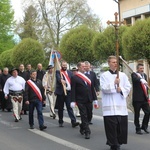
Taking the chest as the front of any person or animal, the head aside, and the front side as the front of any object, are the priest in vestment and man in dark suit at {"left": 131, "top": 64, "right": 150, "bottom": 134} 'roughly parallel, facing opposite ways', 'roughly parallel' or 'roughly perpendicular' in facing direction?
roughly parallel

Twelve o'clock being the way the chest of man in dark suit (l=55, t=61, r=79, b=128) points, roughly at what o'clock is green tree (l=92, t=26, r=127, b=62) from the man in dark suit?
The green tree is roughly at 8 o'clock from the man in dark suit.

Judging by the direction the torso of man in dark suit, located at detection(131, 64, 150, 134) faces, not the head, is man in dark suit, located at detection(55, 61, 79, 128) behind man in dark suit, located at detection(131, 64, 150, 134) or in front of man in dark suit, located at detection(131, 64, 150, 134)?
behind

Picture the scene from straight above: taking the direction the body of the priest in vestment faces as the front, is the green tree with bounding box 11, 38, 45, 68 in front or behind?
behind

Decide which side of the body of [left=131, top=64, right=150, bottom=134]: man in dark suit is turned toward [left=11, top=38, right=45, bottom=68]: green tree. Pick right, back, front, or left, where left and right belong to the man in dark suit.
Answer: back

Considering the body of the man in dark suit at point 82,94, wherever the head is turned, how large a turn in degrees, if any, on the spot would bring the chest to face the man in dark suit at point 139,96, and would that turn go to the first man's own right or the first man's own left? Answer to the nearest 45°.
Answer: approximately 45° to the first man's own left

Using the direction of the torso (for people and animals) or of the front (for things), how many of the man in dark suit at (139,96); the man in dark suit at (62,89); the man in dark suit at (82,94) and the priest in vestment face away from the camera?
0

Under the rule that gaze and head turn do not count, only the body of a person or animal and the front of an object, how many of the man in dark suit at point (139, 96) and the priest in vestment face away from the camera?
0

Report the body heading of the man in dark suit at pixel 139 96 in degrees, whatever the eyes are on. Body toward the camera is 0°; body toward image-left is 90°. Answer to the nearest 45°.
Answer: approximately 315°

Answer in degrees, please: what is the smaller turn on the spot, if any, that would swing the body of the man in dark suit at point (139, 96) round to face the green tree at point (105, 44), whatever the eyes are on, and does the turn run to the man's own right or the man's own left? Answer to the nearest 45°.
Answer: approximately 135° to the man's own left

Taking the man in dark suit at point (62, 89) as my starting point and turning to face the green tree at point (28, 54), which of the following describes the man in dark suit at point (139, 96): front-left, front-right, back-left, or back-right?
back-right

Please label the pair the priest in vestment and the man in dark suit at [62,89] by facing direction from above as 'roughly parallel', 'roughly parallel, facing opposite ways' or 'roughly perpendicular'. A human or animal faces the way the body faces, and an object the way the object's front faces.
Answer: roughly parallel

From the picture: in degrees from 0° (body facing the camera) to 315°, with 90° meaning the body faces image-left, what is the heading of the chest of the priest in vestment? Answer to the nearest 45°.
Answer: approximately 315°

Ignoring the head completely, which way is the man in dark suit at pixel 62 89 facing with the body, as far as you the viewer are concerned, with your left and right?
facing the viewer and to the right of the viewer

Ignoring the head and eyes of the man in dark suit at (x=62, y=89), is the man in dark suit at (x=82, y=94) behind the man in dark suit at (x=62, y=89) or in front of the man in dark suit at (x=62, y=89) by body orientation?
in front

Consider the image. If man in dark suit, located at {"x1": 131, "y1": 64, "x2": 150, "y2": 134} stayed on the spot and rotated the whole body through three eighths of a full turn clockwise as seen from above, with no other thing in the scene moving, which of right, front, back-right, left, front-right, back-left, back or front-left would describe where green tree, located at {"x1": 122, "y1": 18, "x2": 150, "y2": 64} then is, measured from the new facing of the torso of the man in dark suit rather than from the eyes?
right

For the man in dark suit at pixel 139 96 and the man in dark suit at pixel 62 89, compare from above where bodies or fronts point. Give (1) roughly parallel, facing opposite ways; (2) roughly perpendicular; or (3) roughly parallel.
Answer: roughly parallel

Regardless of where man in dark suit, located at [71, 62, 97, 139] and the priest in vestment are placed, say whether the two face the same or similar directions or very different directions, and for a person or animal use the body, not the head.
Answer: same or similar directions

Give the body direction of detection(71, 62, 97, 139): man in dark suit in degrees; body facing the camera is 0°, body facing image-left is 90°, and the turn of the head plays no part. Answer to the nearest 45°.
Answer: approximately 315°
